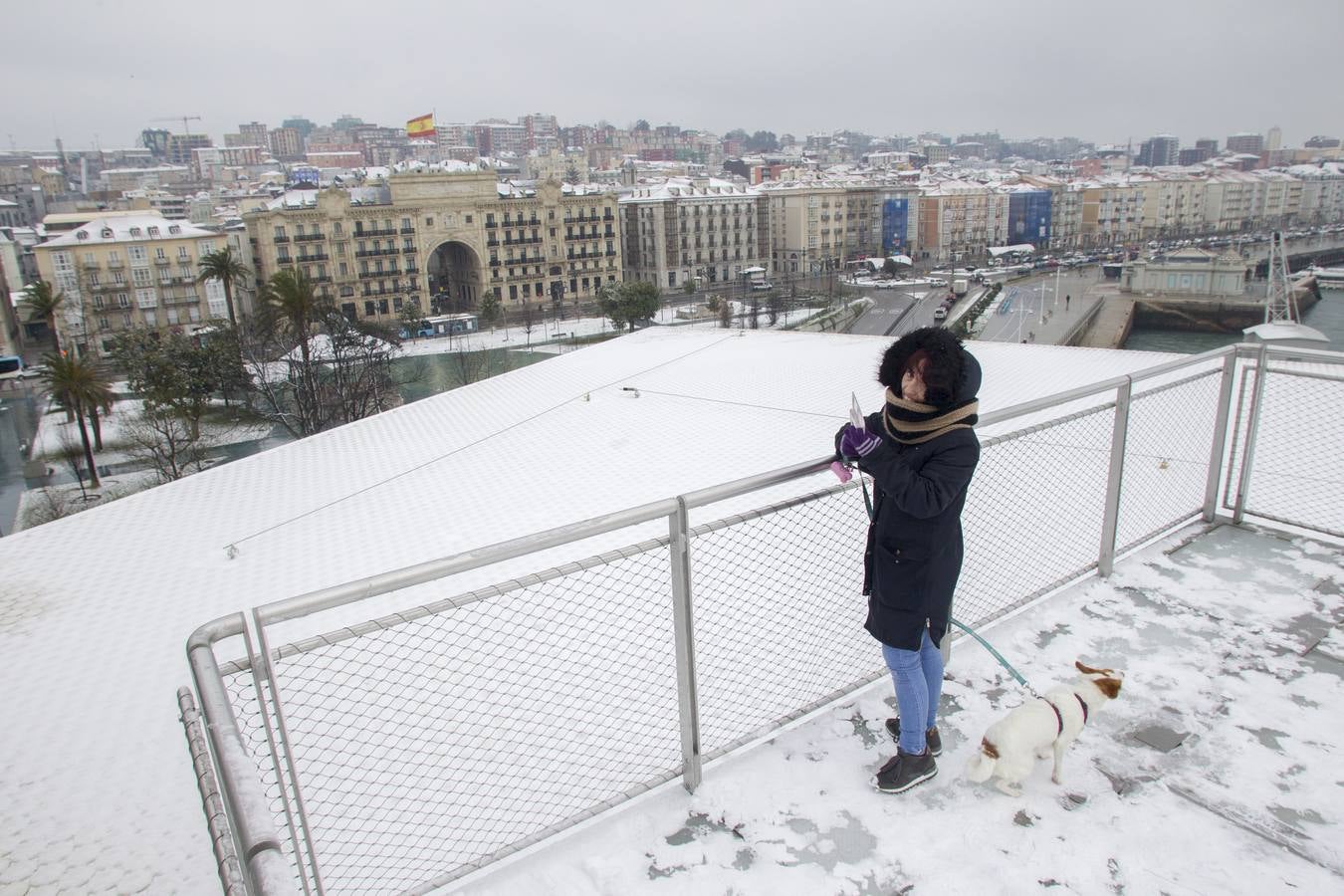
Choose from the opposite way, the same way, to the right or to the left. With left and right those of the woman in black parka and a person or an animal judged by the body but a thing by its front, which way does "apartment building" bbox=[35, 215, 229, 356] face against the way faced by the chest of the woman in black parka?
to the left

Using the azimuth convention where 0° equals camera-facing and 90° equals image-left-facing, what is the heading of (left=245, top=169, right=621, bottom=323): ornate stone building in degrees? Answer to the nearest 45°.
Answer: approximately 0°

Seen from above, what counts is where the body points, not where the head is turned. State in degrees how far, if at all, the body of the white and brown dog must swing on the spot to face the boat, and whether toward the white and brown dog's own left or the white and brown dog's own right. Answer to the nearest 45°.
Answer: approximately 45° to the white and brown dog's own left

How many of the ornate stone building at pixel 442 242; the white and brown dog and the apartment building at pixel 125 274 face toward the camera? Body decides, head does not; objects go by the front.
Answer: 2

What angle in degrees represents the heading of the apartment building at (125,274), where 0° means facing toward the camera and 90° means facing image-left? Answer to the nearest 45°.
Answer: approximately 0°

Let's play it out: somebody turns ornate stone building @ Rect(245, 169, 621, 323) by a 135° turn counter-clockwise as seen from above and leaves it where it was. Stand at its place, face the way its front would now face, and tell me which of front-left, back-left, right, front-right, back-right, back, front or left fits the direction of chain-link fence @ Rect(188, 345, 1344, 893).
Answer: back-right

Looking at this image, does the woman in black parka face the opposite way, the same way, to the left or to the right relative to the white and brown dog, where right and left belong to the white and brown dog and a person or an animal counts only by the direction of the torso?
the opposite way

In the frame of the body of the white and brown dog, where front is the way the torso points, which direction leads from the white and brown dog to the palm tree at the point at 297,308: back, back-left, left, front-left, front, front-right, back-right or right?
left

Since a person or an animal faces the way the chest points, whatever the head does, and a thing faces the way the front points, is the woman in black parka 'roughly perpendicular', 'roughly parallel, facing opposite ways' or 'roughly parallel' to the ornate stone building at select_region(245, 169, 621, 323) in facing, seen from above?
roughly perpendicular

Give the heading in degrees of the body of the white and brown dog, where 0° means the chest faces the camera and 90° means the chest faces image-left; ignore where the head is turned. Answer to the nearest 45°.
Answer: approximately 225°

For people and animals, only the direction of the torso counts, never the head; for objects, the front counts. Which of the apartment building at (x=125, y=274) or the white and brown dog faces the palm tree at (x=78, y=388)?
the apartment building

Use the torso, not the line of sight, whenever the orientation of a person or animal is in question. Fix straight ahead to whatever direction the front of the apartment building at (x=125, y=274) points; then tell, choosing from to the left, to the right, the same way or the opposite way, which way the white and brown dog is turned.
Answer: to the left
